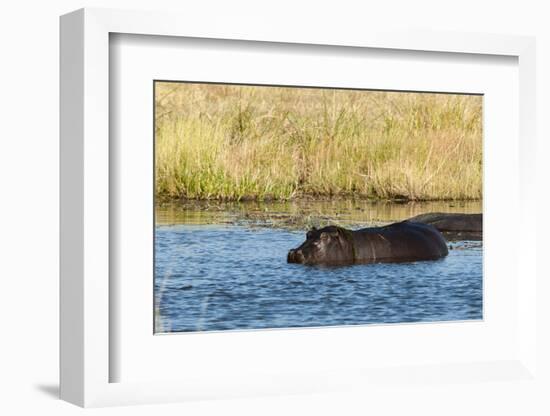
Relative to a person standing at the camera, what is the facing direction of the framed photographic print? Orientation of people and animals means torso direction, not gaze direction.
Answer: facing the viewer and to the right of the viewer
